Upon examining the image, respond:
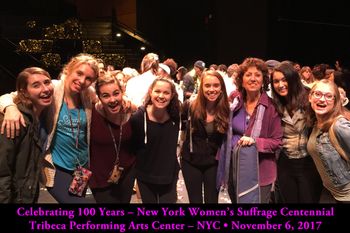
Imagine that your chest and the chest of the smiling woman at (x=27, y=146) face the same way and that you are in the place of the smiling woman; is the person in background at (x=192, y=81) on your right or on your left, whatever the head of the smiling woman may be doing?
on your left

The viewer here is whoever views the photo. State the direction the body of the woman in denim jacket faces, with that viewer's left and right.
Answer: facing the viewer and to the left of the viewer

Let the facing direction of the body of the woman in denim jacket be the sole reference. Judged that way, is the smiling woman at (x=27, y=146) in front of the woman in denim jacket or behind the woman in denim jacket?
in front

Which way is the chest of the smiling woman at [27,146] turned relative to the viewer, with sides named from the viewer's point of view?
facing the viewer and to the right of the viewer

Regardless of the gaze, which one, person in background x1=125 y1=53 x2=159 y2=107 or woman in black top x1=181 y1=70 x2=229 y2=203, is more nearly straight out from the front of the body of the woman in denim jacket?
the woman in black top

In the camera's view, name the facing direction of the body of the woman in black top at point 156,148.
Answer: toward the camera

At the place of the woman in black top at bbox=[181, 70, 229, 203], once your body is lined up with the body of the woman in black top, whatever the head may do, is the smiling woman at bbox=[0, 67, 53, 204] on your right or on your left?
on your right

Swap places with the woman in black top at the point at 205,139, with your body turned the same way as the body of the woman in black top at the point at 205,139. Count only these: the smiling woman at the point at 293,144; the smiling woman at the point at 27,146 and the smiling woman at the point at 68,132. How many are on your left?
1

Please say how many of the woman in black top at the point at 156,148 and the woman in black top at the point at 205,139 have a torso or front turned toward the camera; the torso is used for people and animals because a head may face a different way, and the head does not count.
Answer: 2

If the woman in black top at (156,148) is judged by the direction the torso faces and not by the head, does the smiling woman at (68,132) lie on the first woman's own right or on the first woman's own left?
on the first woman's own right

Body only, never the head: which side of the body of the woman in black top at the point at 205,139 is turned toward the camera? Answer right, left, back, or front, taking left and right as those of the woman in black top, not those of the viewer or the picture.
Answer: front
